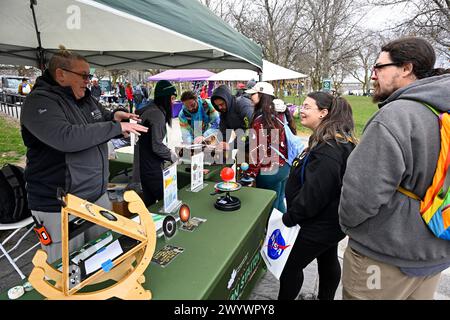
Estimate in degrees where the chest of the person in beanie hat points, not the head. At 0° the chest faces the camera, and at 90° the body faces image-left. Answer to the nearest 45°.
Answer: approximately 270°

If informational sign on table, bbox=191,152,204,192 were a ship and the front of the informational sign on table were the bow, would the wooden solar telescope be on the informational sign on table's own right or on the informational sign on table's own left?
on the informational sign on table's own right

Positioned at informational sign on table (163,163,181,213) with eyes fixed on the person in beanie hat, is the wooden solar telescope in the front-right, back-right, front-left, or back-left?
back-left

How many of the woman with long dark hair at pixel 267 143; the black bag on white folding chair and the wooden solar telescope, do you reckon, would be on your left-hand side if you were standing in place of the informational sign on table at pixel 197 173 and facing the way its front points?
1

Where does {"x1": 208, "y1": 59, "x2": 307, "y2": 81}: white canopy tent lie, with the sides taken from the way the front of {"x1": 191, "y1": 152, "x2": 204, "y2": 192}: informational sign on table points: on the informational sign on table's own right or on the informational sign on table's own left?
on the informational sign on table's own left

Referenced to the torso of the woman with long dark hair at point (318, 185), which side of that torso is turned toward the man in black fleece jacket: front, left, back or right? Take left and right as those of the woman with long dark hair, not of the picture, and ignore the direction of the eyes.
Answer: front

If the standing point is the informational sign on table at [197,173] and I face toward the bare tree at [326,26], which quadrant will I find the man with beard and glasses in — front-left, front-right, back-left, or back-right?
back-right

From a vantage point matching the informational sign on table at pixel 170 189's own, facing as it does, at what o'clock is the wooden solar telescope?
The wooden solar telescope is roughly at 2 o'clock from the informational sign on table.

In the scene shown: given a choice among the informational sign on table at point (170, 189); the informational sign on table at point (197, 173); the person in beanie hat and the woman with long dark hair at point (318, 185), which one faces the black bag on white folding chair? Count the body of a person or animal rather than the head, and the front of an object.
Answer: the woman with long dark hair

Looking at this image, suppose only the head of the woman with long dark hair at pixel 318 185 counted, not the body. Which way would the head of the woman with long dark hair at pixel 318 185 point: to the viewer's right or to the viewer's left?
to the viewer's left

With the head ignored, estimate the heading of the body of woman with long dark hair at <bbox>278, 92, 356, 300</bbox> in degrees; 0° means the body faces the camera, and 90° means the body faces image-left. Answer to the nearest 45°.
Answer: approximately 90°
